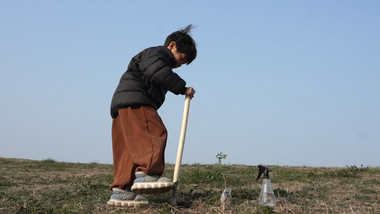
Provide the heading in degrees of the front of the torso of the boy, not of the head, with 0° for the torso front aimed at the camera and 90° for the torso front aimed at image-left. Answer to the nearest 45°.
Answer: approximately 270°

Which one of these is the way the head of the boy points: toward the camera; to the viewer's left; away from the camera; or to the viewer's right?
to the viewer's right

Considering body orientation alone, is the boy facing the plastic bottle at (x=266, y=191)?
yes
